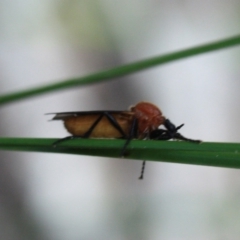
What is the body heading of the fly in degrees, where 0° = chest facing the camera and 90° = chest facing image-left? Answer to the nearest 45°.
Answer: approximately 270°
